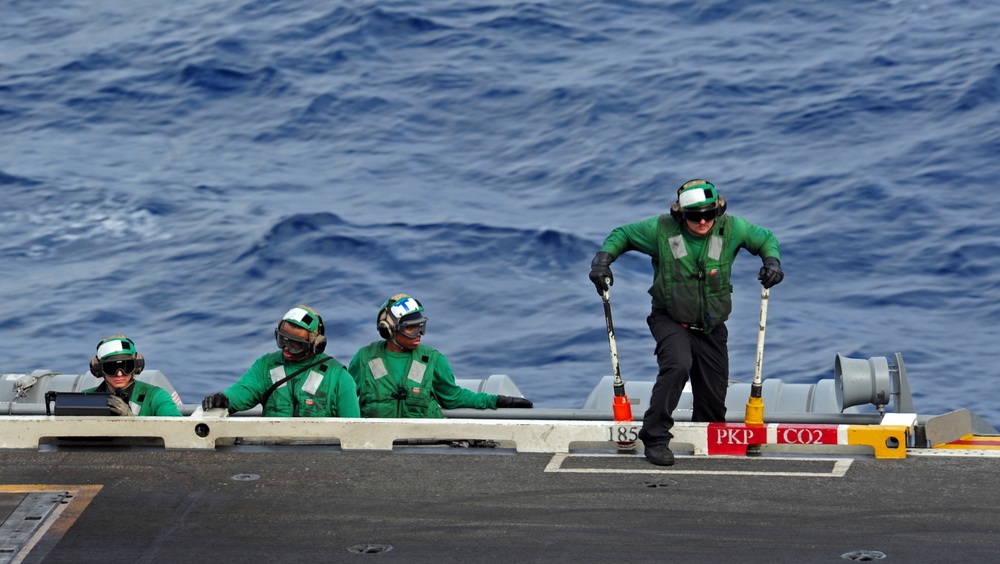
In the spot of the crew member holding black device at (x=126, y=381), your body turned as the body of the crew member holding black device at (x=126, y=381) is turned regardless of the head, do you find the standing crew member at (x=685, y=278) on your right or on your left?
on your left

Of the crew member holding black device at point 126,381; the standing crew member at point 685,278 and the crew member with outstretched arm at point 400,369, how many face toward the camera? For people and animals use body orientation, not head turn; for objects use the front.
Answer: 3

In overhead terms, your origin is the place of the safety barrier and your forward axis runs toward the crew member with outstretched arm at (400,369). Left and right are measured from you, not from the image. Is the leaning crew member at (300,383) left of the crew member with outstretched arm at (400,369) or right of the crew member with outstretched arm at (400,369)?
left

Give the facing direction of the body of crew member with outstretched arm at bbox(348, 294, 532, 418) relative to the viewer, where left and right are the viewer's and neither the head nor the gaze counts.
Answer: facing the viewer

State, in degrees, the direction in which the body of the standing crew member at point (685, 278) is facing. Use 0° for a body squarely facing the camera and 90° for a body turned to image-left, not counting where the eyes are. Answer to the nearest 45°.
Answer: approximately 0°

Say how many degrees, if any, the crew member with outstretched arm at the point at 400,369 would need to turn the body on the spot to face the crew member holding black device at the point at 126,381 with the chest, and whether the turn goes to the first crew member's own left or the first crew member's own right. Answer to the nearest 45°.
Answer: approximately 90° to the first crew member's own right

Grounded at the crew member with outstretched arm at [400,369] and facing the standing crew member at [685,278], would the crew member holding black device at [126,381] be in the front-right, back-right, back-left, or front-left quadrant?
back-right

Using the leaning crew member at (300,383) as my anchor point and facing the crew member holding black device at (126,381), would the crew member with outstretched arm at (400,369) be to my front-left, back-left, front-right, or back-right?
back-right
